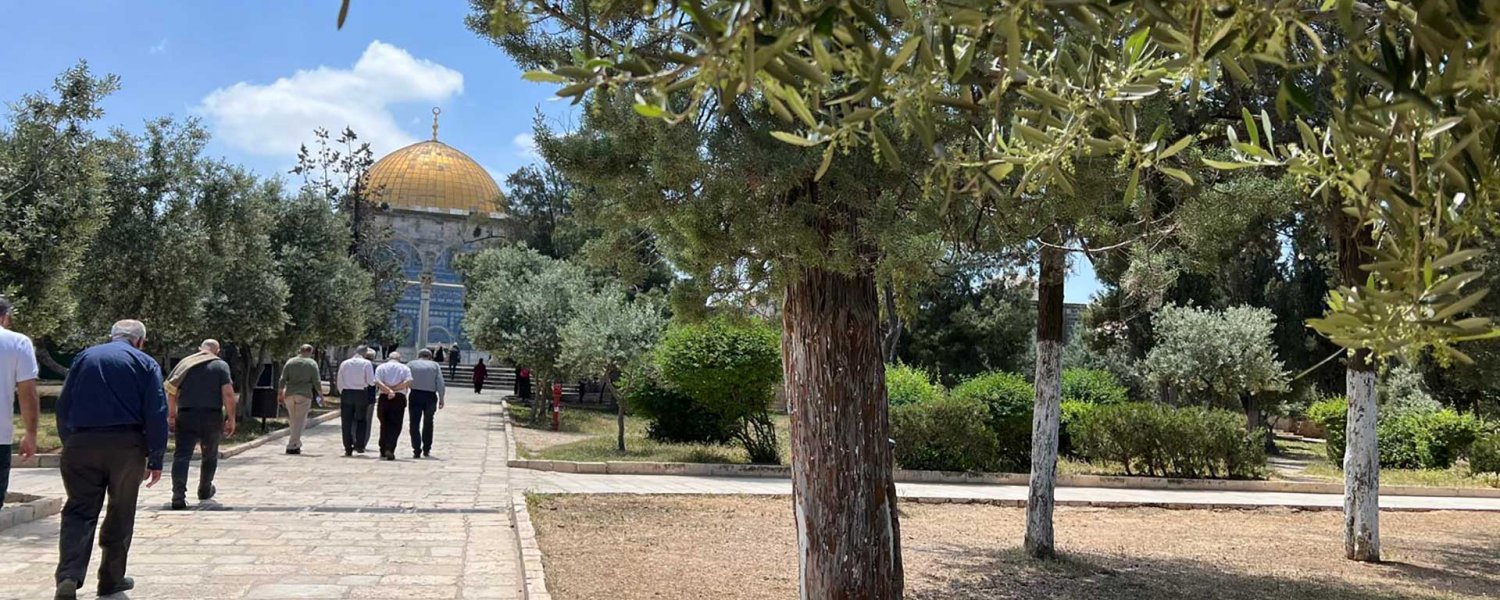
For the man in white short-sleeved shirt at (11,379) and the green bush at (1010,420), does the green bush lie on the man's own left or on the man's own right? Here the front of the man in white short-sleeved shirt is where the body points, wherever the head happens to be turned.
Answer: on the man's own right

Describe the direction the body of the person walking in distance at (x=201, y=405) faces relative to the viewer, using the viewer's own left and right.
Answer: facing away from the viewer

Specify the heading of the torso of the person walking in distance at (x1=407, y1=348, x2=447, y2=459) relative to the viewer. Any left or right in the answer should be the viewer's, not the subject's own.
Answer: facing away from the viewer

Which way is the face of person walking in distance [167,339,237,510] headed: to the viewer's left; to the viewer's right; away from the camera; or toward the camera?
away from the camera

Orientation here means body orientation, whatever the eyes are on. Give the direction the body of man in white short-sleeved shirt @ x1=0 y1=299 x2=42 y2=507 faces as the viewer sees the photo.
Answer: away from the camera

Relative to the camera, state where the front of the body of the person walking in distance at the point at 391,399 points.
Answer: away from the camera

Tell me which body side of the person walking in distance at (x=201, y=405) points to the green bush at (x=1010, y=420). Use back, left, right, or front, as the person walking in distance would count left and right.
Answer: right

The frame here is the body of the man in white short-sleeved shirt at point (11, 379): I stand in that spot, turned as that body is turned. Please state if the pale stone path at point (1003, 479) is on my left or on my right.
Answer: on my right

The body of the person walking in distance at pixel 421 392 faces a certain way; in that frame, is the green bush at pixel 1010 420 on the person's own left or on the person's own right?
on the person's own right
